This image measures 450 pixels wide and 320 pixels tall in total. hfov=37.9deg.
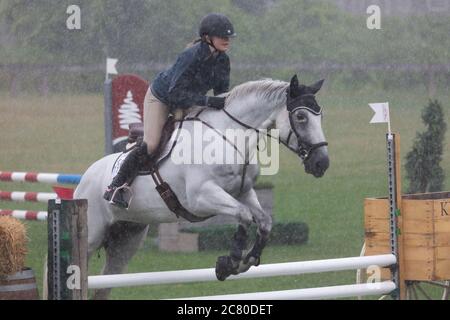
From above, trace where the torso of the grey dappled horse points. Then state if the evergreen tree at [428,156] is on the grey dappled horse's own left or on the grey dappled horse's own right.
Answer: on the grey dappled horse's own left

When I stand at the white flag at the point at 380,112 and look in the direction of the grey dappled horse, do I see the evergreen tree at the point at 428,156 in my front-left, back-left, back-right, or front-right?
back-right

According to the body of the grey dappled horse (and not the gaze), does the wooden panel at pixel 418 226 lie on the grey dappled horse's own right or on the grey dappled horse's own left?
on the grey dappled horse's own left

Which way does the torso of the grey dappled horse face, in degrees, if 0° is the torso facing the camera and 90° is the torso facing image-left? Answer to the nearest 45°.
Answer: approximately 315°

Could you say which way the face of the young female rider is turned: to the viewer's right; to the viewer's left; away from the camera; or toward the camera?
to the viewer's right

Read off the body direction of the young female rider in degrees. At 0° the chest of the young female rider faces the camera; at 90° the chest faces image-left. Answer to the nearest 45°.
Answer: approximately 315°

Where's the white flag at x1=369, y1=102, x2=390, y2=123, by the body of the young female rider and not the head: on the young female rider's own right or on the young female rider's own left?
on the young female rider's own left
